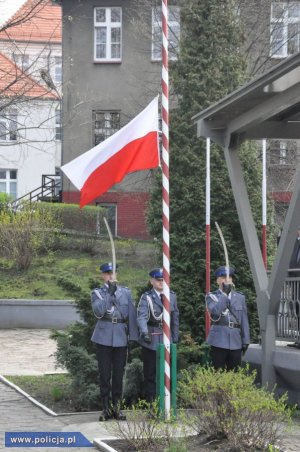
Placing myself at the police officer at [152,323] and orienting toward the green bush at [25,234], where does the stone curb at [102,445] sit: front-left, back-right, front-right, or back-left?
back-left

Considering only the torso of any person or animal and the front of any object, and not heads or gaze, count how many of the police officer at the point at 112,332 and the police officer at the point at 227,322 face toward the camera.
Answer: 2

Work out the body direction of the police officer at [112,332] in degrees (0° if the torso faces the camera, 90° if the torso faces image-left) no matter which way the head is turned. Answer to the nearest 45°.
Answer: approximately 0°

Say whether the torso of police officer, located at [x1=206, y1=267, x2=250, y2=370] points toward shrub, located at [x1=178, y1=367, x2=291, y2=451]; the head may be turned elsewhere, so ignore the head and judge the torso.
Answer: yes

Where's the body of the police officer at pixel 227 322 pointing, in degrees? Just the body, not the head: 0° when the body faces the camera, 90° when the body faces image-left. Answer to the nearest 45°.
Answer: approximately 0°

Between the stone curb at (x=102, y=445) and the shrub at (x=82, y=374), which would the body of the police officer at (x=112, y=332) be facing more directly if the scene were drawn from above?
the stone curb

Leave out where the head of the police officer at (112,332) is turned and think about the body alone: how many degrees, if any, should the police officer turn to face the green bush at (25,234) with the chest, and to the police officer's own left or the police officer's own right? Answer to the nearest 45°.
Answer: approximately 180°

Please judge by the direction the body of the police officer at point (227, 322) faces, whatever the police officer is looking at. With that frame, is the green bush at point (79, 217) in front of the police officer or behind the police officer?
behind

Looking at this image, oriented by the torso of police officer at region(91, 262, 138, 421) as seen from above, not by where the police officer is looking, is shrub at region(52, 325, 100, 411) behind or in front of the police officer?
behind
